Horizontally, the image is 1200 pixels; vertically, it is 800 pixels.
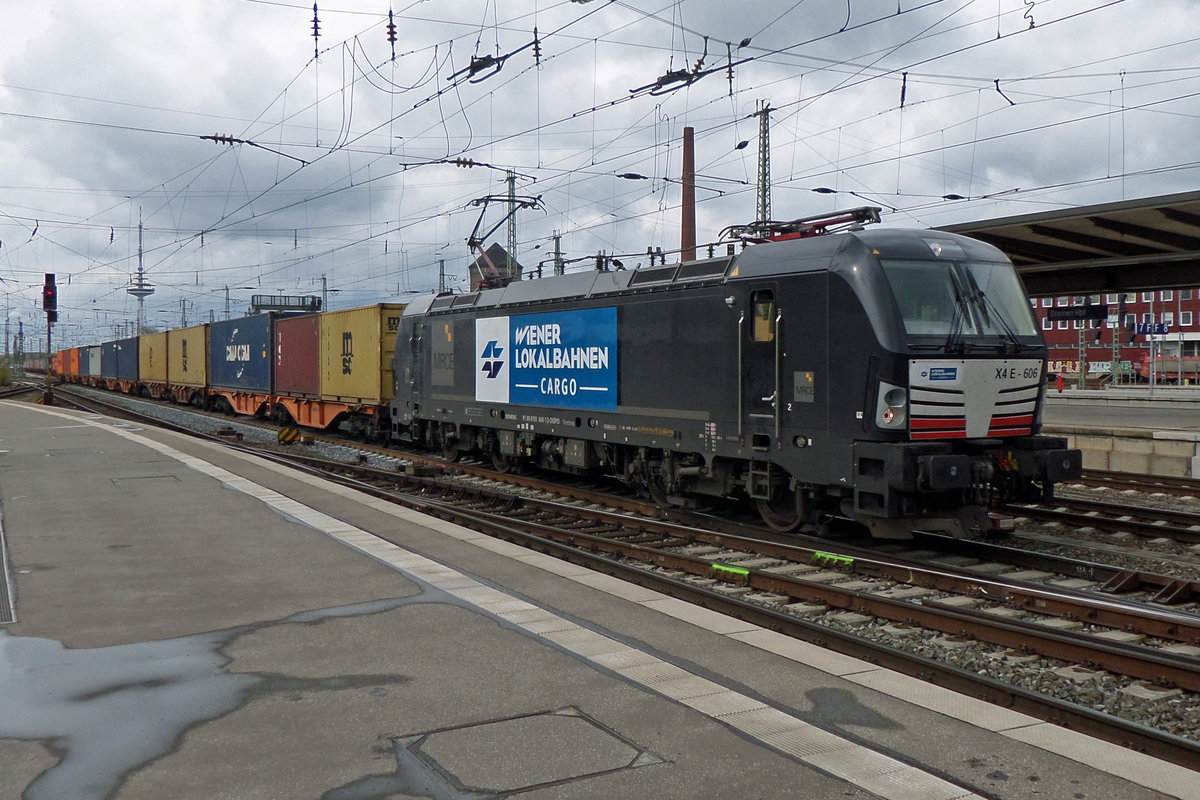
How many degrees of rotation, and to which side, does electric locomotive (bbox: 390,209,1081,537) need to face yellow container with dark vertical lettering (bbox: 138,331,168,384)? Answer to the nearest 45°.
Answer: approximately 180°

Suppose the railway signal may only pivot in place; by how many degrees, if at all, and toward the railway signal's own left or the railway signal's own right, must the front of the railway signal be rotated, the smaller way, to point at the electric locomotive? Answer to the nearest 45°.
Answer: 0° — it already faces it

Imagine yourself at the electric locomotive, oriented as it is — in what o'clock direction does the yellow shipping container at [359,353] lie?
The yellow shipping container is roughly at 6 o'clock from the electric locomotive.

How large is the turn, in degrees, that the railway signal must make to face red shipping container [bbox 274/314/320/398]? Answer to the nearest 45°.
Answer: approximately 45° to its left

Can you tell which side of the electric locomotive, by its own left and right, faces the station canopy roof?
left

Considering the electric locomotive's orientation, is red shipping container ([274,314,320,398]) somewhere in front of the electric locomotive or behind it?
behind

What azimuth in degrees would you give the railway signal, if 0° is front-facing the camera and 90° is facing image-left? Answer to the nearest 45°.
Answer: approximately 0°

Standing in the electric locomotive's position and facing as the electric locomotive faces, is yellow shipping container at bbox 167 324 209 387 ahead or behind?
behind
